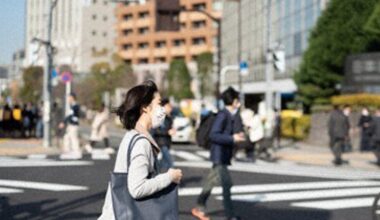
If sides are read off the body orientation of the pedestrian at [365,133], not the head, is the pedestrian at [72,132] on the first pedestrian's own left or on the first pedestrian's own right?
on the first pedestrian's own right

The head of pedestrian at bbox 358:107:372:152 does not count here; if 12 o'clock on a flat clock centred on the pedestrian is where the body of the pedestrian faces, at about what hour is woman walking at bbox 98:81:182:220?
The woman walking is roughly at 12 o'clock from the pedestrian.

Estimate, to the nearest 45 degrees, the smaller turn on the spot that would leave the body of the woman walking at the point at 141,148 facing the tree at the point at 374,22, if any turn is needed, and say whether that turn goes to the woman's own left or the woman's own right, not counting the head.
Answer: approximately 45° to the woman's own left

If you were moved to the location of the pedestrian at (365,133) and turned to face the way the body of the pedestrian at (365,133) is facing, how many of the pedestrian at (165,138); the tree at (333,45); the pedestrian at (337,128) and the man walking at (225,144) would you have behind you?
1

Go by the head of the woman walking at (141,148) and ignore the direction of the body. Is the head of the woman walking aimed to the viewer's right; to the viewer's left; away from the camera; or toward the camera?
to the viewer's right

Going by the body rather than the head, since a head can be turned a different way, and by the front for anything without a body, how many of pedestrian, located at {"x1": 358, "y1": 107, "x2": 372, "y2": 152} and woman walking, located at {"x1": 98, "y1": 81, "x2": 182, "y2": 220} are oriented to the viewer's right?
1
